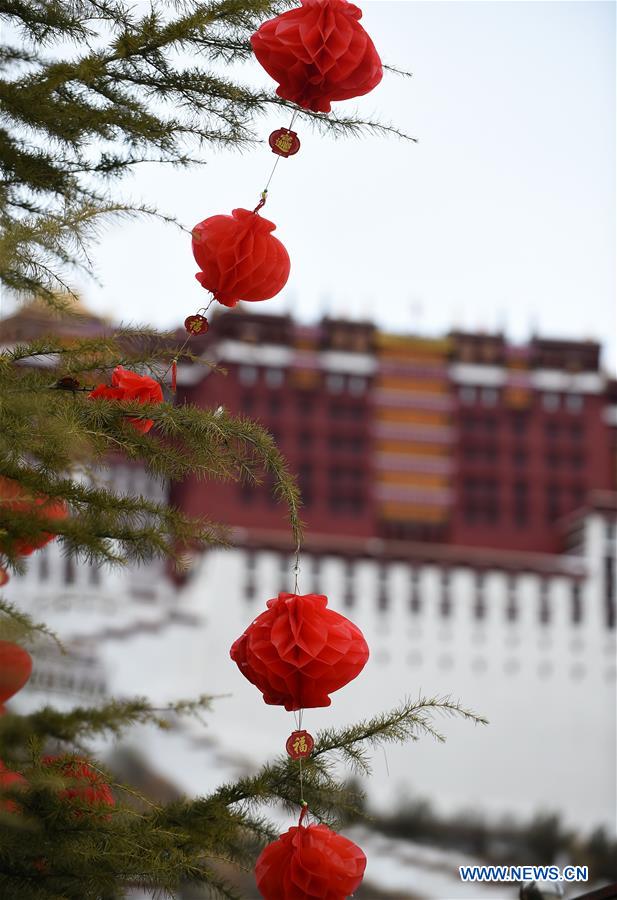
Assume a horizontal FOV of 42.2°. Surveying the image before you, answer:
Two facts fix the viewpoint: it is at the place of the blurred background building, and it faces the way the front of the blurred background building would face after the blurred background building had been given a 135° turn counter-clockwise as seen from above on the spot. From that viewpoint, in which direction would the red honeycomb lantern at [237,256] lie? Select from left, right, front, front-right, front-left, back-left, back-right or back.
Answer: back-right

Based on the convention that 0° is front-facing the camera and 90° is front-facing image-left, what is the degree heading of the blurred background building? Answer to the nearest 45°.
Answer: approximately 0°

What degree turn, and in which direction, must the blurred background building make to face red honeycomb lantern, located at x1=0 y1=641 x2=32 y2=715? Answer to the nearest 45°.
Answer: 0° — it already faces it

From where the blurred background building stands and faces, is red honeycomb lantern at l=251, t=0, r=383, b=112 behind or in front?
in front

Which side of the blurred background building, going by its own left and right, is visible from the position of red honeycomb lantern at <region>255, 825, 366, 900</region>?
front

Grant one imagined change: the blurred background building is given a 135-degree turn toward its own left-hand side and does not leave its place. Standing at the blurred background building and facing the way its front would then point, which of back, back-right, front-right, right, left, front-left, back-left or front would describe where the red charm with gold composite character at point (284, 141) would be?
back-right

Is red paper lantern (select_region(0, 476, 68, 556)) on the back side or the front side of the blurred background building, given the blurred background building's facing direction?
on the front side

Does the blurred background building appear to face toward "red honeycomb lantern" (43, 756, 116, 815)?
yes

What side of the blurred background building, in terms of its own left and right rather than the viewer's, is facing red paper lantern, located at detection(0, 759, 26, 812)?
front

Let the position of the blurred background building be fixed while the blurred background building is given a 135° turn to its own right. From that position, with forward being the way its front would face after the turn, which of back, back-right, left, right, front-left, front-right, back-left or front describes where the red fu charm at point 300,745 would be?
back-left

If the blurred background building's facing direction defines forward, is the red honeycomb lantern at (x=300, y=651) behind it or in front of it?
in front
